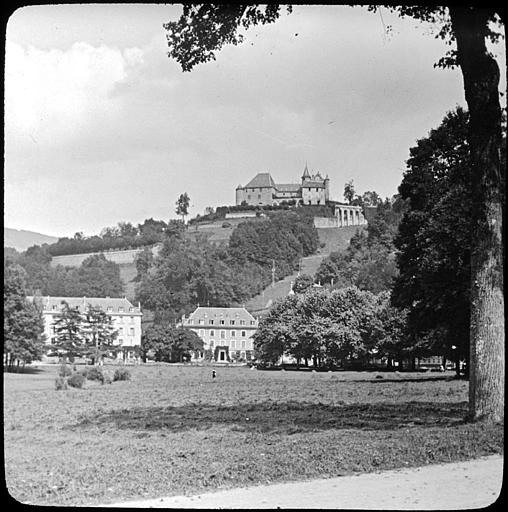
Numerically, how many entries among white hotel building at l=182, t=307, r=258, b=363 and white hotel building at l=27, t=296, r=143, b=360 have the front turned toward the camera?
2

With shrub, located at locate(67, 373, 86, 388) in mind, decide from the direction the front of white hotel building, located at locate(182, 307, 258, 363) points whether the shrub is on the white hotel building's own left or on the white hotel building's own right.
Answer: on the white hotel building's own right

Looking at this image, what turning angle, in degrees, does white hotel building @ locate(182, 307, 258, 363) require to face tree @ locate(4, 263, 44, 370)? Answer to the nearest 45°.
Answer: approximately 45° to its right

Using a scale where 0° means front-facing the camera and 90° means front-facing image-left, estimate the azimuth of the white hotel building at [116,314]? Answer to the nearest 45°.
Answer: approximately 0°

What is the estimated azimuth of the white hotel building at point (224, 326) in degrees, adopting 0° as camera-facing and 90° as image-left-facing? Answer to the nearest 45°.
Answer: approximately 0°

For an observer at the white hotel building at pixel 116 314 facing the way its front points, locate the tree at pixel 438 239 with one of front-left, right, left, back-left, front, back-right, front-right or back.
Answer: left

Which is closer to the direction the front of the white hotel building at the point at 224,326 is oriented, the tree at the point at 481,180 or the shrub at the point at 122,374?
the tree

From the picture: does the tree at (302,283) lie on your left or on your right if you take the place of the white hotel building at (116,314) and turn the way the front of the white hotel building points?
on your left

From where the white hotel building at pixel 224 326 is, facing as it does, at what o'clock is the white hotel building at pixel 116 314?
the white hotel building at pixel 116 314 is roughly at 3 o'clock from the white hotel building at pixel 224 326.
